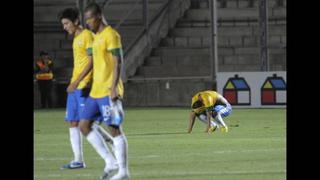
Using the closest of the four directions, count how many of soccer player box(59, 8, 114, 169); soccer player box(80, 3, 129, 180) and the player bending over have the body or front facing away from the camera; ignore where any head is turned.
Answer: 0

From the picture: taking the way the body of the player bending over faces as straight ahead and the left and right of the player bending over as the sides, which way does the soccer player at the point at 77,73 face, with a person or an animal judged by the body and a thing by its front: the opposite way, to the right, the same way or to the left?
the same way

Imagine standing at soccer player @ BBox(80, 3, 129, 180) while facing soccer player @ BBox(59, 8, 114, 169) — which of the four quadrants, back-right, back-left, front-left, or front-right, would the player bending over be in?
front-right

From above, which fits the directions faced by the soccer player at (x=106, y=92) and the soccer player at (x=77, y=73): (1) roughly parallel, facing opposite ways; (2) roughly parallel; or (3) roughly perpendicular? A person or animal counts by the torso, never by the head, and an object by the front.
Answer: roughly parallel

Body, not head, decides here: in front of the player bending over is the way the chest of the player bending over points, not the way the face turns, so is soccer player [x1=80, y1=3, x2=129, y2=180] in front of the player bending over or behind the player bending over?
in front

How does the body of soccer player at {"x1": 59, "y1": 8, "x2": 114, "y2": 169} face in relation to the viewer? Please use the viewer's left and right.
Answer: facing the viewer and to the left of the viewer

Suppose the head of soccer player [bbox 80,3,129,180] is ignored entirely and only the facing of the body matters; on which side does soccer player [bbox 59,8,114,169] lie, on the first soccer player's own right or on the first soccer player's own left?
on the first soccer player's own right

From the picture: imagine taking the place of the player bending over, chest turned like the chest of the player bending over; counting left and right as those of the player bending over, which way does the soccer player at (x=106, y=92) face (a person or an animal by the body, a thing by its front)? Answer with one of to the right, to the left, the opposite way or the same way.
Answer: the same way

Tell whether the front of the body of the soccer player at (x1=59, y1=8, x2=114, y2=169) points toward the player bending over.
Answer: no

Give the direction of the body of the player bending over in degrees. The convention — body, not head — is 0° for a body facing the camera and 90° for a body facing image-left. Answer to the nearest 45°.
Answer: approximately 45°

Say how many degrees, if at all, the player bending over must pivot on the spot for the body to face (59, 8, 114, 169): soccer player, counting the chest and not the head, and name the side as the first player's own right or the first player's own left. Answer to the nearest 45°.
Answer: approximately 45° to the first player's own left

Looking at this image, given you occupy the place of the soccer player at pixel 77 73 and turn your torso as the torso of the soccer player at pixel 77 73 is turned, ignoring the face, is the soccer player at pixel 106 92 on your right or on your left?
on your left
